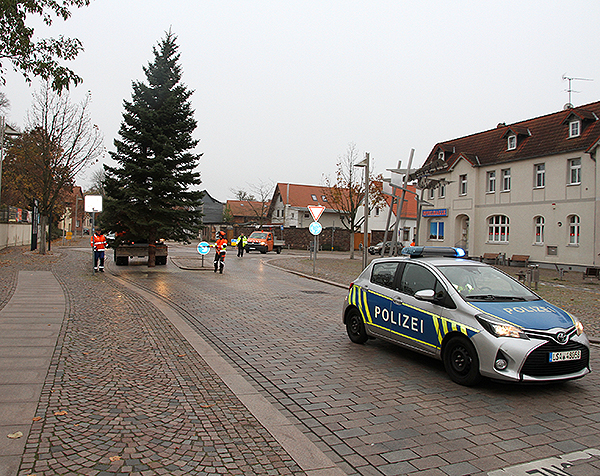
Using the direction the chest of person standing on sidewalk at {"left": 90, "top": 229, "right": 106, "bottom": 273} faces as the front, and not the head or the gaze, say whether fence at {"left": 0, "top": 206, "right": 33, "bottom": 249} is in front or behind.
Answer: behind

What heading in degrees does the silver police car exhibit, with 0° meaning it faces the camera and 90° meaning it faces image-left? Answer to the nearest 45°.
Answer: approximately 315°

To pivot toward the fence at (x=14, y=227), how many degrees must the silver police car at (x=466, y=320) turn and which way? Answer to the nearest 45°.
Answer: approximately 180°

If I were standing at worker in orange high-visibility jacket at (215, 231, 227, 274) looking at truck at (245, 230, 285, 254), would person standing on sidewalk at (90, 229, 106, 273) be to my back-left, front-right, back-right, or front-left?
back-left

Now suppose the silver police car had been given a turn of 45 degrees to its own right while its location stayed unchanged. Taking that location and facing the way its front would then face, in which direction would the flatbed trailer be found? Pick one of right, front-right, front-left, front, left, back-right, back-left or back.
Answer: back-right

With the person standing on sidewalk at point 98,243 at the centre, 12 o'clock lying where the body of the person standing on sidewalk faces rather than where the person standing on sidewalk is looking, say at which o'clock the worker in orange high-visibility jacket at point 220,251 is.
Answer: The worker in orange high-visibility jacket is roughly at 9 o'clock from the person standing on sidewalk.

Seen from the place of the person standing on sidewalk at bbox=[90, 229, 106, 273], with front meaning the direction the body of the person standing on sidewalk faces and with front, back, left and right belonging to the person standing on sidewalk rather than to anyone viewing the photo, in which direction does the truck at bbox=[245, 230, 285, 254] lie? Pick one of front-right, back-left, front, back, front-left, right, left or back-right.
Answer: back-left

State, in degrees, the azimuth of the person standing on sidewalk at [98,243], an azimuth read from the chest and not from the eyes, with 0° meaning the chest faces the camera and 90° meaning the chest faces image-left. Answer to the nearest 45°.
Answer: approximately 0°

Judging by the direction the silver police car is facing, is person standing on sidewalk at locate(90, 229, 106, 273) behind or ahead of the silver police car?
behind

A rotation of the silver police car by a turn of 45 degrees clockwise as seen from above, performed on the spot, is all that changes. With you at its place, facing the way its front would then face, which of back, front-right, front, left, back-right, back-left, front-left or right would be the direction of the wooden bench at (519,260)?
back

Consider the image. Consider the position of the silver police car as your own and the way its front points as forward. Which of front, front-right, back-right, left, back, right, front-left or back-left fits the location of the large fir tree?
back
